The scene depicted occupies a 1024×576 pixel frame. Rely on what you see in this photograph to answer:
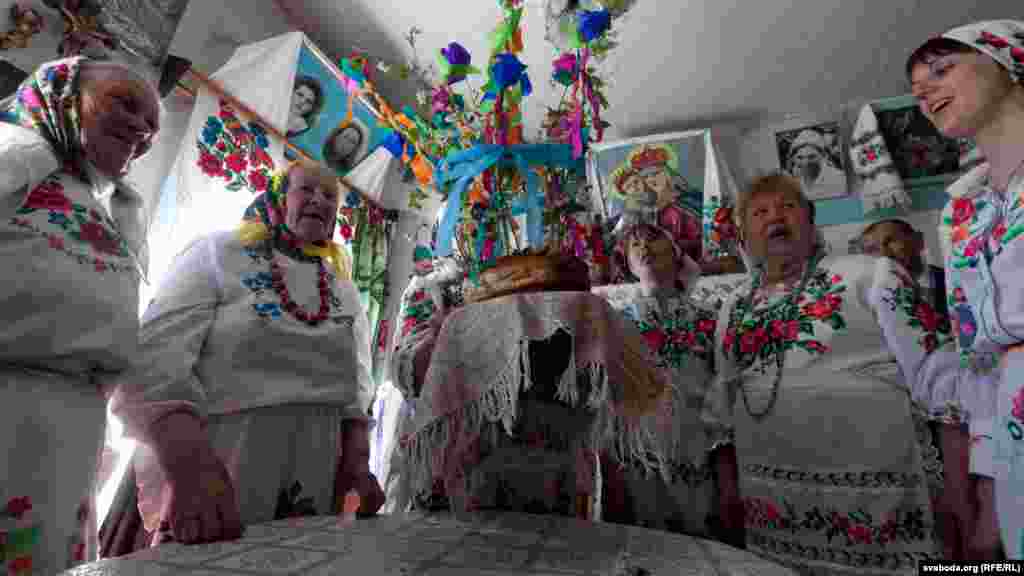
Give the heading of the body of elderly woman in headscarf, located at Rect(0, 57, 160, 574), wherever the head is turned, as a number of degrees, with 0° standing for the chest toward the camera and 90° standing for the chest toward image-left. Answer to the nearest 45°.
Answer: approximately 315°

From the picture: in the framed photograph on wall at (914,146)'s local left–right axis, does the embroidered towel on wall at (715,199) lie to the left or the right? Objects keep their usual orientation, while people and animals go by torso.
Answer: on its right

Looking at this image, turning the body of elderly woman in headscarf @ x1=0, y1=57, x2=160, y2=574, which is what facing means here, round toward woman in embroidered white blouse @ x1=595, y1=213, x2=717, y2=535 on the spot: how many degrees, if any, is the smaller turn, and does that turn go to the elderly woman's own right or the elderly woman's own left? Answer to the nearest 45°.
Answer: approximately 45° to the elderly woman's own left

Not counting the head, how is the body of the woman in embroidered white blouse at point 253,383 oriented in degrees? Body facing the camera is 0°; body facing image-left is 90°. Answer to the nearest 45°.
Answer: approximately 315°

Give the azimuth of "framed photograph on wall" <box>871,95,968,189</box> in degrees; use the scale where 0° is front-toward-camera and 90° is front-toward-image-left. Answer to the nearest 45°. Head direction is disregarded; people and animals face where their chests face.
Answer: approximately 0°
